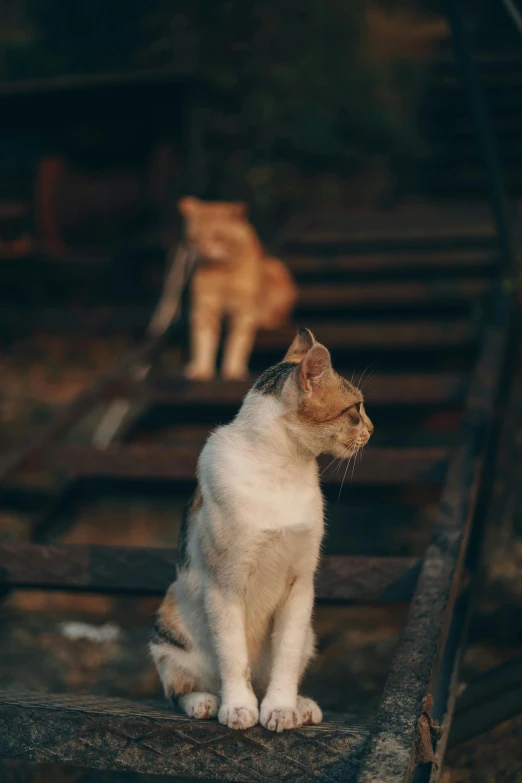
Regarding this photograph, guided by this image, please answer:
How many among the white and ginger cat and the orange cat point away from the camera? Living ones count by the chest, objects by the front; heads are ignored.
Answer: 0

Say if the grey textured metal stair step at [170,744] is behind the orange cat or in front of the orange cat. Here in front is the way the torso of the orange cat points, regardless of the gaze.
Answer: in front

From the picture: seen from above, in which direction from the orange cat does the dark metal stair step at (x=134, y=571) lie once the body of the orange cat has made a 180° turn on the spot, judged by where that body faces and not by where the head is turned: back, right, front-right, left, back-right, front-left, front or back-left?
back-right

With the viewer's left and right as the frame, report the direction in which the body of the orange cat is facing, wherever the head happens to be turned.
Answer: facing the viewer and to the left of the viewer

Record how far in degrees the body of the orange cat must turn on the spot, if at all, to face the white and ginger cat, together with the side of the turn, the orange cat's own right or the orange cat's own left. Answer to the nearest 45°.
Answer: approximately 45° to the orange cat's own left

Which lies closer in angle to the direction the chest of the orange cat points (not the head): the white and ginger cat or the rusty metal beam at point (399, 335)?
the white and ginger cat

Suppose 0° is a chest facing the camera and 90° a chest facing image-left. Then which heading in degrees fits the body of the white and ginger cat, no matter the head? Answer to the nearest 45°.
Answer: approximately 315°

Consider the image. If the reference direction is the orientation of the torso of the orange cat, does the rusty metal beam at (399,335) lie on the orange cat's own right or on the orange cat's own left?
on the orange cat's own left

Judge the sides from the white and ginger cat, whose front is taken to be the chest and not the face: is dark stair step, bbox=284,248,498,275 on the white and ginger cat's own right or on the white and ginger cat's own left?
on the white and ginger cat's own left
